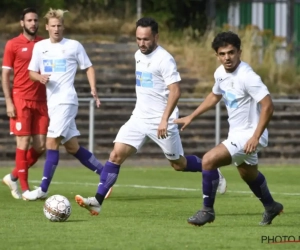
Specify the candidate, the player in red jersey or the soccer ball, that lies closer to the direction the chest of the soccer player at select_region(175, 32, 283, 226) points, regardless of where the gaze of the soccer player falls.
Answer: the soccer ball

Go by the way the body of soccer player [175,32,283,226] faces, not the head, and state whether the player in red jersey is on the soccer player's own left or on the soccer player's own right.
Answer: on the soccer player's own right

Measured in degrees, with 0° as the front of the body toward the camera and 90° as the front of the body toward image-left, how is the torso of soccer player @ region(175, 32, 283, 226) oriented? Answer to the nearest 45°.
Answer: approximately 45°

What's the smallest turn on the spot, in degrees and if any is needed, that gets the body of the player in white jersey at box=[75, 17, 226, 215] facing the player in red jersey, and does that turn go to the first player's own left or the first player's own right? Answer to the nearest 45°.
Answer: approximately 90° to the first player's own right

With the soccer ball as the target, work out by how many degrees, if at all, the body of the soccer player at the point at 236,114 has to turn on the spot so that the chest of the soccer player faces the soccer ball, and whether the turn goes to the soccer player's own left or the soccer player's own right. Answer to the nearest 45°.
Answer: approximately 45° to the soccer player's own right

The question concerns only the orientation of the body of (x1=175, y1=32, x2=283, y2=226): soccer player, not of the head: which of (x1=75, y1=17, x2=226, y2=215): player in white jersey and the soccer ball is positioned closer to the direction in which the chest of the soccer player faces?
the soccer ball

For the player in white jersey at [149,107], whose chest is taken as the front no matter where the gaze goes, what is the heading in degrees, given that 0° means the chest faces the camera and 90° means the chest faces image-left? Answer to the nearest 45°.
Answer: approximately 45°
